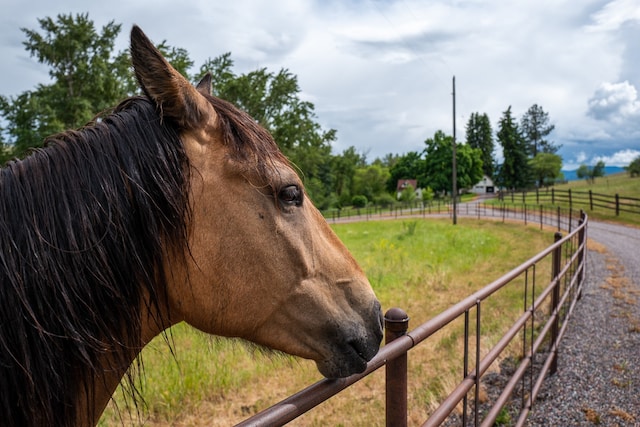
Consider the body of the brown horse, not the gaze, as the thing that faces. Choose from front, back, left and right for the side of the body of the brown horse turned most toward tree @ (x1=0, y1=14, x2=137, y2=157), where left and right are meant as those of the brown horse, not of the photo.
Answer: left

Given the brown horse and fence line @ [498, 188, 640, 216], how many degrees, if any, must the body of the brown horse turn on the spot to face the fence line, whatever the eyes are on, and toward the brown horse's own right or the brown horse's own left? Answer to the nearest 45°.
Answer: approximately 45° to the brown horse's own left

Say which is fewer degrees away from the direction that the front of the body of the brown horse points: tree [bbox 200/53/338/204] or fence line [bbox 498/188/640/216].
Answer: the fence line

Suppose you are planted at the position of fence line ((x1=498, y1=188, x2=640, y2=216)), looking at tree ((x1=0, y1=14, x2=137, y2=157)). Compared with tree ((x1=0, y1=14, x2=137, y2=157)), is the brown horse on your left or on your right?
left

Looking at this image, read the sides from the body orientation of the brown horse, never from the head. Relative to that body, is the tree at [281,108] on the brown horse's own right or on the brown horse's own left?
on the brown horse's own left

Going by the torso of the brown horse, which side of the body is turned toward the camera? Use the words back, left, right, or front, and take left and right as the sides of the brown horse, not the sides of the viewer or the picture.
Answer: right
